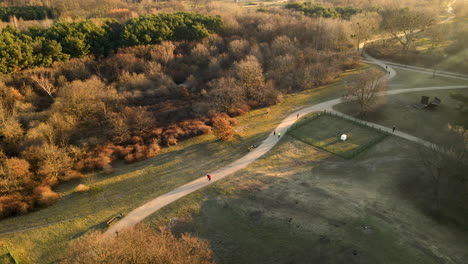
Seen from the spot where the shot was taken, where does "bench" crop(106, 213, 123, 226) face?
facing the viewer and to the right of the viewer

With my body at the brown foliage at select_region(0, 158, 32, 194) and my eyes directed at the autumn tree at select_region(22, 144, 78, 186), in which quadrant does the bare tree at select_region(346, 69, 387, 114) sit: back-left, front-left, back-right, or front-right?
front-right

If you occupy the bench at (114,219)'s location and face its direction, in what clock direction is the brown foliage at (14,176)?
The brown foliage is roughly at 6 o'clock from the bench.

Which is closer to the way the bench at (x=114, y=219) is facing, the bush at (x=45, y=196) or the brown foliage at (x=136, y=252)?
the brown foliage

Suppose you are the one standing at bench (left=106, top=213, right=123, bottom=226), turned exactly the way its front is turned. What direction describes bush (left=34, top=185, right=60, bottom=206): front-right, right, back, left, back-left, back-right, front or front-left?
back

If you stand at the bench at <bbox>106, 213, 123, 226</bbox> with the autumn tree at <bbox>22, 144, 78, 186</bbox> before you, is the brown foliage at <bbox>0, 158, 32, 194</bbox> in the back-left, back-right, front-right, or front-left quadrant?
front-left

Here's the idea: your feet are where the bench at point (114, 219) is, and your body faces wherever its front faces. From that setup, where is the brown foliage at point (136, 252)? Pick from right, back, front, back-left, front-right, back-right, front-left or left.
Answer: front-right

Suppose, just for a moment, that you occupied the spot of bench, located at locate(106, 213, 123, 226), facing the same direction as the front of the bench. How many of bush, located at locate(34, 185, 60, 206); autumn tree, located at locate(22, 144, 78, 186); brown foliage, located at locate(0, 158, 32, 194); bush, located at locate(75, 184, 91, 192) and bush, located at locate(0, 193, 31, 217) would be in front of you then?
0

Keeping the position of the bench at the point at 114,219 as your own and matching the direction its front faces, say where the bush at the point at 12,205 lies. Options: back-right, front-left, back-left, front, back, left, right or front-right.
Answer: back

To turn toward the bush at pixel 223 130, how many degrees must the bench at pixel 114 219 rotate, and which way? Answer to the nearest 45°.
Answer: approximately 90° to its left

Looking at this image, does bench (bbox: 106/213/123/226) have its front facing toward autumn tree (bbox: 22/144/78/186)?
no
